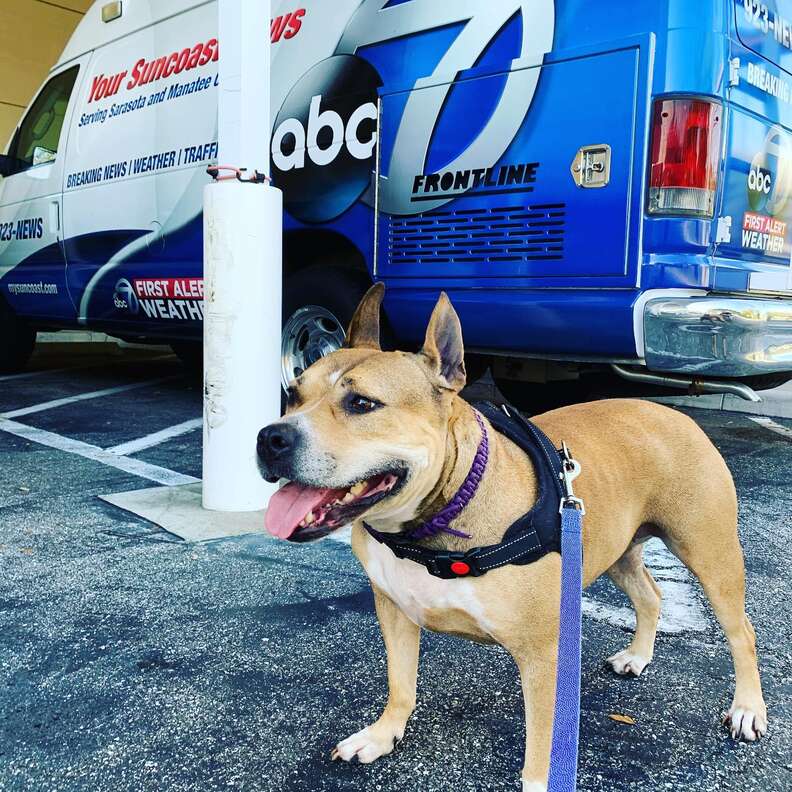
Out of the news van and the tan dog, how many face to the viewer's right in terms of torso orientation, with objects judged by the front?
0

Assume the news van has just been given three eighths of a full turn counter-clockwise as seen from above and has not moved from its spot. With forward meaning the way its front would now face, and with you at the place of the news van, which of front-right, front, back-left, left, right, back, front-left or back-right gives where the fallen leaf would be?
front

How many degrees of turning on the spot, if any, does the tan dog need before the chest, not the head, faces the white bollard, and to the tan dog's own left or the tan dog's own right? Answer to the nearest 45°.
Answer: approximately 90° to the tan dog's own right

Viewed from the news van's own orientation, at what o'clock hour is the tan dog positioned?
The tan dog is roughly at 8 o'clock from the news van.

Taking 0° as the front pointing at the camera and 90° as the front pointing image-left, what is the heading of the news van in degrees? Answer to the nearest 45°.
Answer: approximately 135°

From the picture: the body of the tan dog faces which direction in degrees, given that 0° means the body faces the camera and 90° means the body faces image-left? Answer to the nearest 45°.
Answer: approximately 45°
